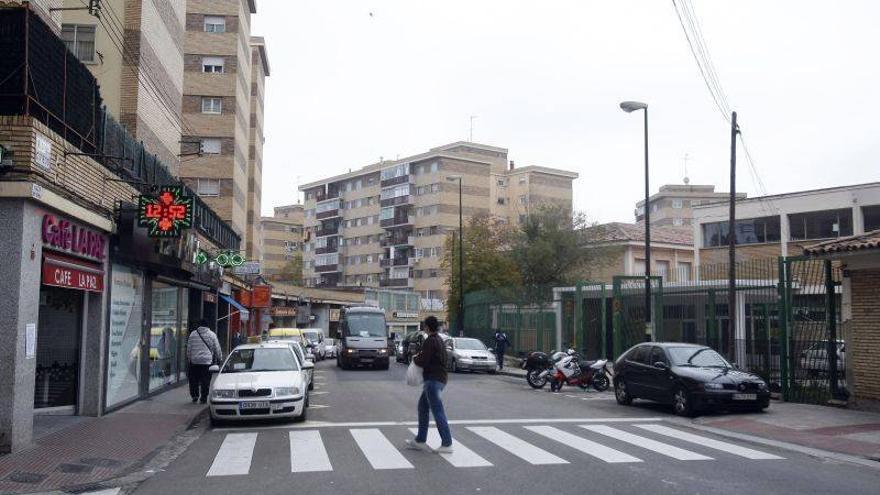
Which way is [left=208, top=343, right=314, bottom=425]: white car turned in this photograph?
toward the camera

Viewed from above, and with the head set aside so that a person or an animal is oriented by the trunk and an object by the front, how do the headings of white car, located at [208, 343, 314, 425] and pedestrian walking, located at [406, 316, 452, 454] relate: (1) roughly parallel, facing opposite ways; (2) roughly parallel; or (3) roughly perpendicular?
roughly perpendicular

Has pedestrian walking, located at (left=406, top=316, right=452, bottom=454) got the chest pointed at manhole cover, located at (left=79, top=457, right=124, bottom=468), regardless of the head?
yes

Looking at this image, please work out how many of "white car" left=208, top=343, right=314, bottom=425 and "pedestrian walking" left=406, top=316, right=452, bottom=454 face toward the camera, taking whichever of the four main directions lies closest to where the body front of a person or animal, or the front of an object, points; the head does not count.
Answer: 1

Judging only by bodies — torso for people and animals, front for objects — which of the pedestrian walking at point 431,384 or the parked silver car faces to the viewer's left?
the pedestrian walking

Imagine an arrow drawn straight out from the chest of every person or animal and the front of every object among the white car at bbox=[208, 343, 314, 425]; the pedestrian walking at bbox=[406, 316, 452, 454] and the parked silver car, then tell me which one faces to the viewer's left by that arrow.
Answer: the pedestrian walking

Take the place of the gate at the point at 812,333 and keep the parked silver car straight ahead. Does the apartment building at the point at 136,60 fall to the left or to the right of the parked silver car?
left

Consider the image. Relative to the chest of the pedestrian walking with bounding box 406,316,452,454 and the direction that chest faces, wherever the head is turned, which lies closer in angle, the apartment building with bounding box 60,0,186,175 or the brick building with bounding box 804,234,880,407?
the apartment building

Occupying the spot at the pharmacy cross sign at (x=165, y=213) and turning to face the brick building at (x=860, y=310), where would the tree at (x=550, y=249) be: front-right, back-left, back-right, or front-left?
front-left

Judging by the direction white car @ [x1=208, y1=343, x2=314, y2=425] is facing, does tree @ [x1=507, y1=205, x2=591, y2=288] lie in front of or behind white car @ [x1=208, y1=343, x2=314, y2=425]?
behind

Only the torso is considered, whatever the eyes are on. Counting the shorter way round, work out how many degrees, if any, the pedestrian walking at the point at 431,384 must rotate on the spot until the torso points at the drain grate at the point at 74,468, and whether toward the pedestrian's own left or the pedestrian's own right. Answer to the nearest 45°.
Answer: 0° — they already face it

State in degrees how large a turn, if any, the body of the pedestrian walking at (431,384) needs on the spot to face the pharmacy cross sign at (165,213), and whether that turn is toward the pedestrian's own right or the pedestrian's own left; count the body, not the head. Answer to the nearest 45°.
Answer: approximately 45° to the pedestrian's own right

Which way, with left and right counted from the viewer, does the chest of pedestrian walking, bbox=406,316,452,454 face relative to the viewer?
facing to the left of the viewer

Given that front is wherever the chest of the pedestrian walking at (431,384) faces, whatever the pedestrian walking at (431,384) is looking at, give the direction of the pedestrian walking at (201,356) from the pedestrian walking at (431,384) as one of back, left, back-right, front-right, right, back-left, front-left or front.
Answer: front-right

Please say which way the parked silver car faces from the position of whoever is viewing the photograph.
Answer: facing the viewer and to the right of the viewer

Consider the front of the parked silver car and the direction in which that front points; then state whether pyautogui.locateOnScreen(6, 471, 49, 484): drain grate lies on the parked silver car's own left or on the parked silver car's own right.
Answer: on the parked silver car's own right
